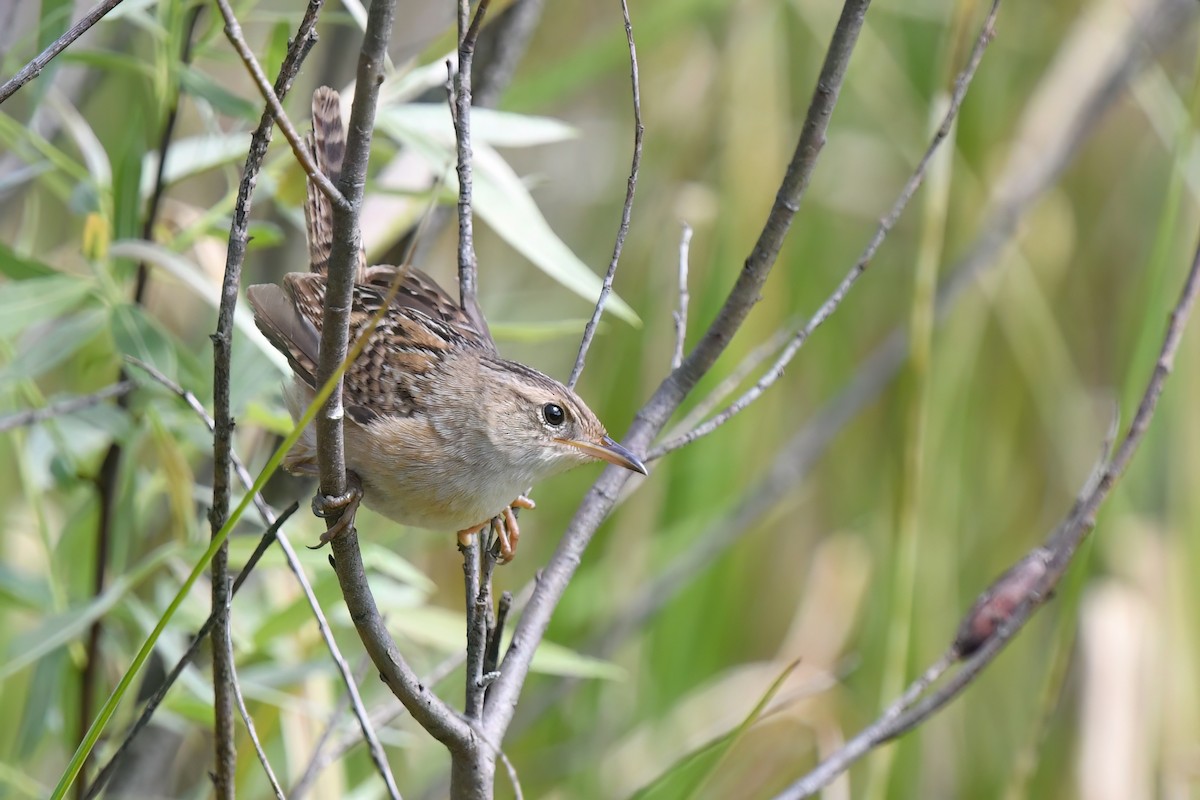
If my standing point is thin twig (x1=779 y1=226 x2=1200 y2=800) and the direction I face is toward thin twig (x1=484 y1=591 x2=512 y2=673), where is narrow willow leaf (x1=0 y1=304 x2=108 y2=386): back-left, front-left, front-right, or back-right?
front-right

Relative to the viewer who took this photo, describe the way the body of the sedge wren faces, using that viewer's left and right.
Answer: facing to the right of the viewer

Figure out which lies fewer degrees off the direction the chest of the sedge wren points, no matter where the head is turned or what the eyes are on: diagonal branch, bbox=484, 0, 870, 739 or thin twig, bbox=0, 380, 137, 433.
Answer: the diagonal branch

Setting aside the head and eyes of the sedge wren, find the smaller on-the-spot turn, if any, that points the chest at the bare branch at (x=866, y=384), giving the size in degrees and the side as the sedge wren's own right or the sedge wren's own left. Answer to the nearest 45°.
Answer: approximately 45° to the sedge wren's own left

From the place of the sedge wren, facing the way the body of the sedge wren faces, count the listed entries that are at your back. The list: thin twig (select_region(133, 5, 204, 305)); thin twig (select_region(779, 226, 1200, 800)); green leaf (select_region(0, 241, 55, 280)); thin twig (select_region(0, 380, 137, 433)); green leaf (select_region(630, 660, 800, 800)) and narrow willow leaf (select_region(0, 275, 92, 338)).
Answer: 4

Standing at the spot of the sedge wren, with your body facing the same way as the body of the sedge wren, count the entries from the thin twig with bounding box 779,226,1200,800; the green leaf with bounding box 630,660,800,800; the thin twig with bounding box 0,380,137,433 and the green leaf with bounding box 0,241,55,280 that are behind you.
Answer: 2

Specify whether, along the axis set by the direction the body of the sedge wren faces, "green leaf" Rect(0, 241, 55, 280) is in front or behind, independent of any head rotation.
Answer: behind

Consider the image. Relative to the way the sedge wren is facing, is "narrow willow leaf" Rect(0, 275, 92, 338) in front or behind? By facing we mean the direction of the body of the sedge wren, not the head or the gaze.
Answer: behind

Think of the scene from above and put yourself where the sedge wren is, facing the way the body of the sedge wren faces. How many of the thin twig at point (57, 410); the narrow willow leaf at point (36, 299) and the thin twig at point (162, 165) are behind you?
3

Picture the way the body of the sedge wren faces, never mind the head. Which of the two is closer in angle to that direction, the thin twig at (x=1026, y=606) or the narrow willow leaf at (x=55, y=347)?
the thin twig
